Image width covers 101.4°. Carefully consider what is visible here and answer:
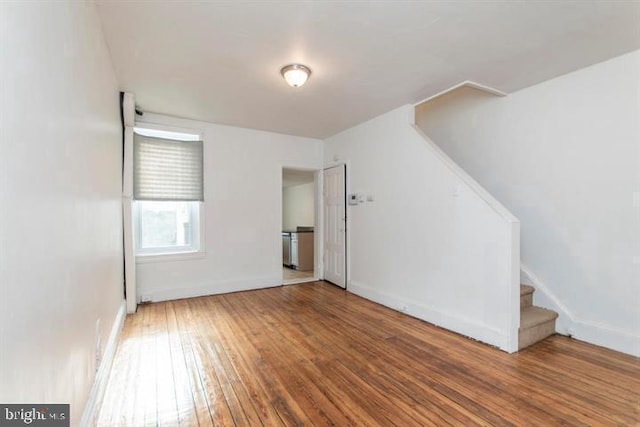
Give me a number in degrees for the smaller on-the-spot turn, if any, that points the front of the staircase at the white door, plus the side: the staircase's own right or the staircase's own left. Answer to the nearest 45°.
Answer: approximately 135° to the staircase's own right

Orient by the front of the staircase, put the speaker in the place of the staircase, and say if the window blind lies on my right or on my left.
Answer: on my right

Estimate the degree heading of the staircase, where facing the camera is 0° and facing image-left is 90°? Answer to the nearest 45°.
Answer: approximately 315°

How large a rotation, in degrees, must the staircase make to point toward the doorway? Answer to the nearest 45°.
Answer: approximately 135° to its right
